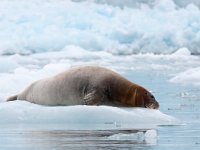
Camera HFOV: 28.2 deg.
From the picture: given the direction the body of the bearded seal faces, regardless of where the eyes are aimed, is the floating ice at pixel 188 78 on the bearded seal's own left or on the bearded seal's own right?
on the bearded seal's own left

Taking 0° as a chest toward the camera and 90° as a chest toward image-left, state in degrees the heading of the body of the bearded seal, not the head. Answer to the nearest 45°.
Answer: approximately 270°
